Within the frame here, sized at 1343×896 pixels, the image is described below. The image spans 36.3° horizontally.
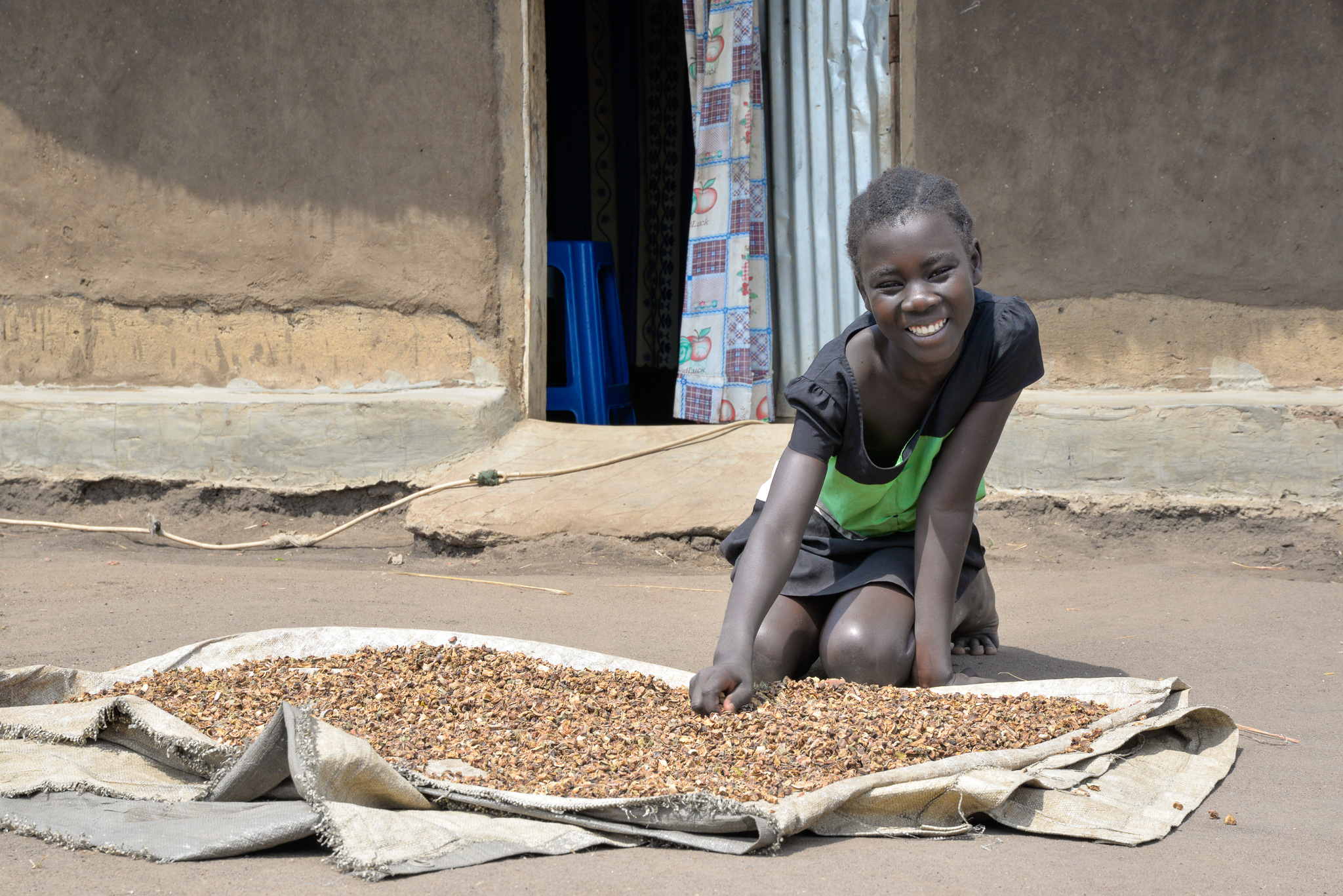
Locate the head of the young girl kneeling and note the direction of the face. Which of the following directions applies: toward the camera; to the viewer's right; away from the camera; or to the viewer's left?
toward the camera

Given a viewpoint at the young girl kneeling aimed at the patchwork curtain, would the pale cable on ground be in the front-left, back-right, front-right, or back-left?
front-left

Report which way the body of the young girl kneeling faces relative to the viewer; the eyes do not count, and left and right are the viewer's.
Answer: facing the viewer

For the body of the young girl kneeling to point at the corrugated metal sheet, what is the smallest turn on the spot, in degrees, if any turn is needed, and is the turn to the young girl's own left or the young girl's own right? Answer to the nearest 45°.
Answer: approximately 180°

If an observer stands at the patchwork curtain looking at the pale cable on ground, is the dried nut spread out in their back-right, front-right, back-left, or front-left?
front-left
